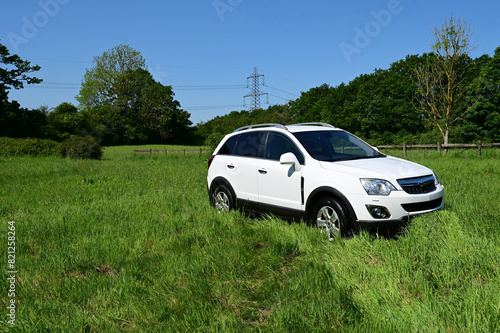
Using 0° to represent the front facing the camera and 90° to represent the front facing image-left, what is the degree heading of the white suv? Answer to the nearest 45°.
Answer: approximately 315°

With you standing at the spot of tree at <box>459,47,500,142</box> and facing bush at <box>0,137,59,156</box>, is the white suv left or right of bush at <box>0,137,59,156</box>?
left

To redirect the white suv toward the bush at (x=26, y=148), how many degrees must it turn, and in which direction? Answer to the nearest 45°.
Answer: approximately 180°

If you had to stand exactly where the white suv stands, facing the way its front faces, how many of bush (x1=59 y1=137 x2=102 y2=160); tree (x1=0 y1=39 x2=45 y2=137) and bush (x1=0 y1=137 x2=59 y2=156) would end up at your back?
3

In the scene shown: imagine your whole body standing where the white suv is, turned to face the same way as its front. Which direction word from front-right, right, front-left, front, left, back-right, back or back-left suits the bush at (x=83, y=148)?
back

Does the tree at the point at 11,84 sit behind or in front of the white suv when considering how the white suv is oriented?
behind

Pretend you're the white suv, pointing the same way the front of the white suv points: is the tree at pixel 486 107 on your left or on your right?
on your left
